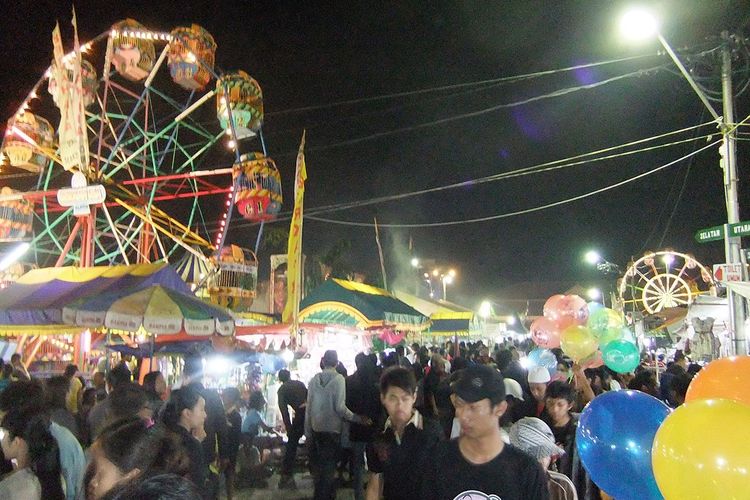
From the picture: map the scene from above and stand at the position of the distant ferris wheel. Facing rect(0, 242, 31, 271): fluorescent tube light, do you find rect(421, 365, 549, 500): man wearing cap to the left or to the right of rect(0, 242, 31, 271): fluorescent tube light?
left

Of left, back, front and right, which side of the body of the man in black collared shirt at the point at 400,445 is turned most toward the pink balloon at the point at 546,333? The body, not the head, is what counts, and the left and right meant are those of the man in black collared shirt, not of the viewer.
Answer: back

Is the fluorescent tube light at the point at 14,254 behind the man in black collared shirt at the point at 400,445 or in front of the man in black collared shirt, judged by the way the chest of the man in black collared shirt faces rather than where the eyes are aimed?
behind
